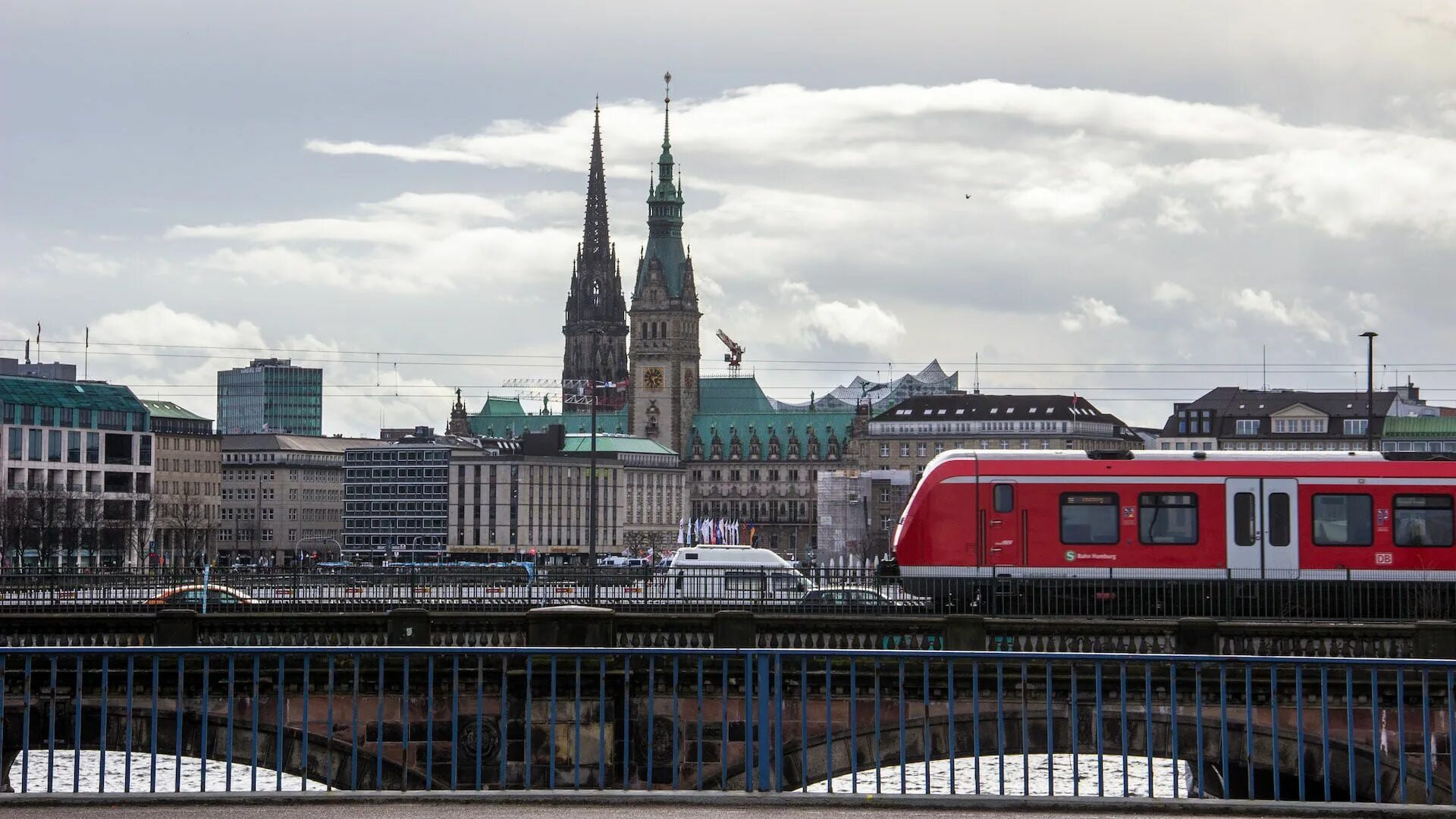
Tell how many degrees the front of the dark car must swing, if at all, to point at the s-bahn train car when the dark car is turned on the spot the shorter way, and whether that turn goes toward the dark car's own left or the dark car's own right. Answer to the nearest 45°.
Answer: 0° — it already faces it

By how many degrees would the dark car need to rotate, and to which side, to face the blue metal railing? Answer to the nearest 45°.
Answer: approximately 90° to its right

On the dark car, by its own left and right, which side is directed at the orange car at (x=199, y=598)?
back

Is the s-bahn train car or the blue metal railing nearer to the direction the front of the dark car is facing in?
the s-bahn train car
